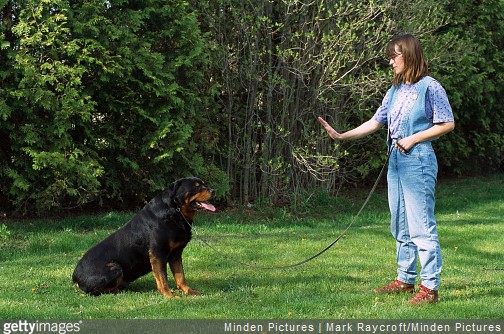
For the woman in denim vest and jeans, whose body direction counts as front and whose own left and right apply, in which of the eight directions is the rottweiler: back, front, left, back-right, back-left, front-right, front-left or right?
front-right

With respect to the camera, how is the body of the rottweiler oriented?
to the viewer's right

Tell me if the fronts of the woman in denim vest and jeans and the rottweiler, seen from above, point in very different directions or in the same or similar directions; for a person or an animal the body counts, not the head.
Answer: very different directions

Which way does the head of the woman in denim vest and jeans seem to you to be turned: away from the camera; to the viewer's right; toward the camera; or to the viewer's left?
to the viewer's left

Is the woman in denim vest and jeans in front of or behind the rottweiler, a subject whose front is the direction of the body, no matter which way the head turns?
in front

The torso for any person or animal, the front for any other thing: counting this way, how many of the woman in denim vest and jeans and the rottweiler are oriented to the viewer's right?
1
